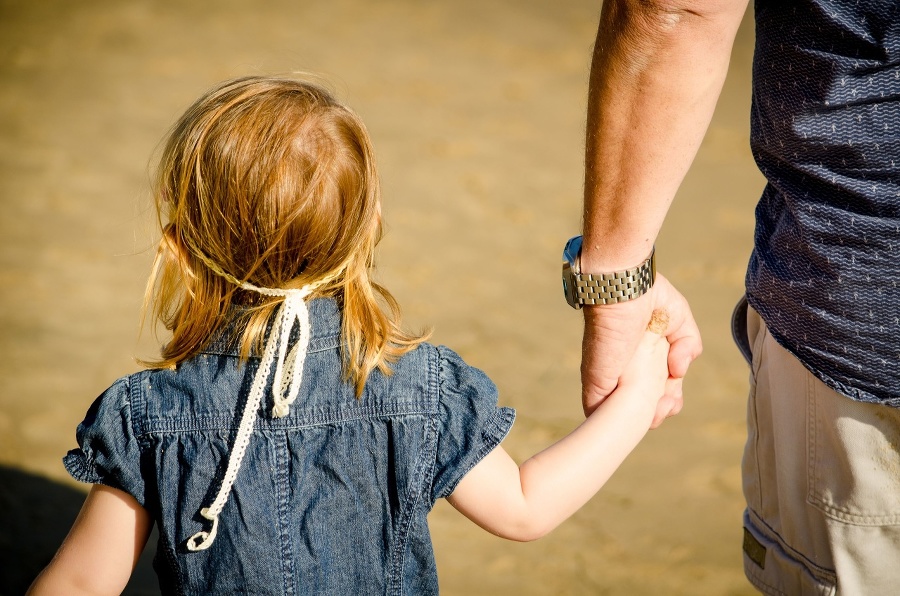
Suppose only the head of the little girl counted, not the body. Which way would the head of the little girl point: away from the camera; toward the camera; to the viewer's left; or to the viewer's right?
away from the camera

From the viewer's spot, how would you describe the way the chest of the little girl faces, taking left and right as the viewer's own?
facing away from the viewer
